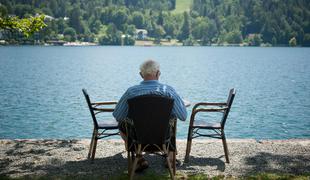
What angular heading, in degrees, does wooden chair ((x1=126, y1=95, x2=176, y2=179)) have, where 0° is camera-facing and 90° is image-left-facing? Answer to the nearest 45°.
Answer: approximately 180°

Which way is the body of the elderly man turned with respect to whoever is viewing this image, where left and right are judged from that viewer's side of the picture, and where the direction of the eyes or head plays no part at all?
facing away from the viewer

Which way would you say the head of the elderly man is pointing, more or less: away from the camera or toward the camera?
away from the camera
